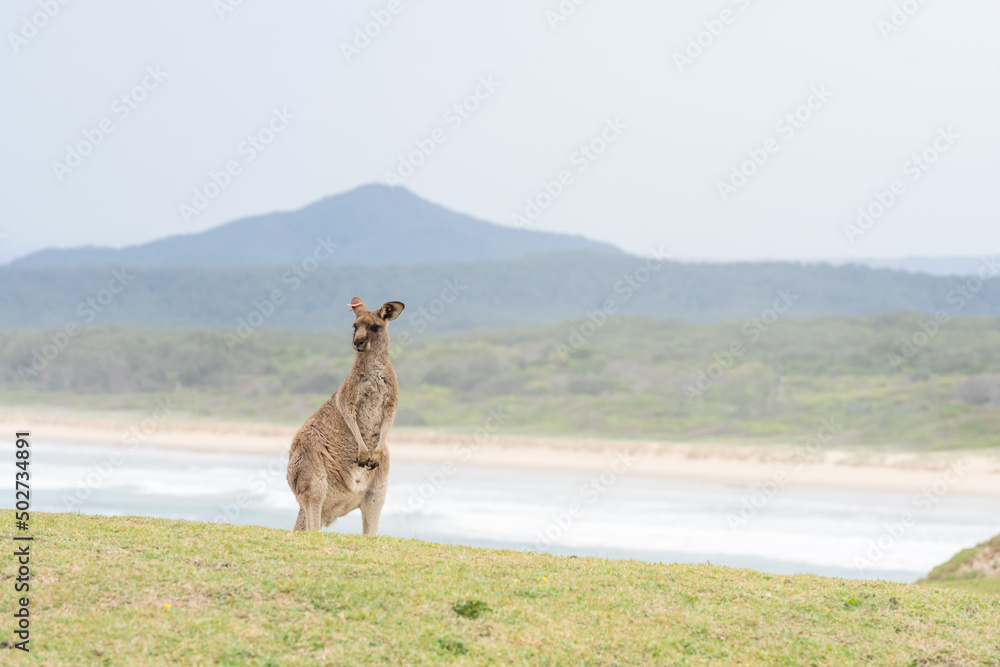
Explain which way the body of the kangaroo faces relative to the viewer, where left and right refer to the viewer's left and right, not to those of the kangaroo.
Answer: facing the viewer and to the right of the viewer
